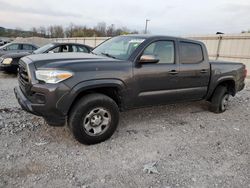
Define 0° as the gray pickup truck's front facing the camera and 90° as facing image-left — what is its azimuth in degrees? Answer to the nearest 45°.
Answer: approximately 45°
